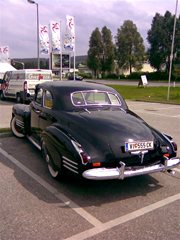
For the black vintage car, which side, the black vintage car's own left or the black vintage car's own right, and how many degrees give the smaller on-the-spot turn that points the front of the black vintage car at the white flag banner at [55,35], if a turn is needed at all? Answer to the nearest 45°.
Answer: approximately 45° to the black vintage car's own right

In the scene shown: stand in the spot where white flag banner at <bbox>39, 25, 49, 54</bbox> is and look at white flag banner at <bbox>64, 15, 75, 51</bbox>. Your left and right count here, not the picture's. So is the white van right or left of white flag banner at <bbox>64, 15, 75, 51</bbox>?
right

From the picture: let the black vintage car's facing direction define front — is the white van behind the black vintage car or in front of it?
in front

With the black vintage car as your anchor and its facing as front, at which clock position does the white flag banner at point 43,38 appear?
The white flag banner is roughly at 1 o'clock from the black vintage car.

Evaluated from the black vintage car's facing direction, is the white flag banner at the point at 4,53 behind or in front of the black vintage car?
in front

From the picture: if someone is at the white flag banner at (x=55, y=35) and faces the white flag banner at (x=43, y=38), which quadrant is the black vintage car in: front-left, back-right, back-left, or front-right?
back-left

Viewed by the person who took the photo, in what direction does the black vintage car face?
facing away from the viewer and to the left of the viewer
